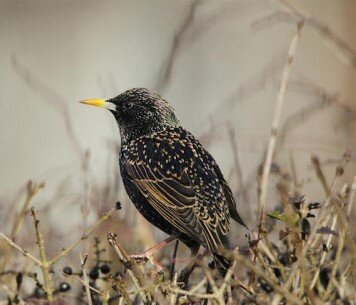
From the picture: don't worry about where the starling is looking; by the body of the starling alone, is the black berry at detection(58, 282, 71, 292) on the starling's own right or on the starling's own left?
on the starling's own left

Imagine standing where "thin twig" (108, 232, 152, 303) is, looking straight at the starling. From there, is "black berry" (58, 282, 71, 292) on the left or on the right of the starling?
left

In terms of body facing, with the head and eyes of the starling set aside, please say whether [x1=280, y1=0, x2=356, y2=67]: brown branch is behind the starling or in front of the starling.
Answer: behind

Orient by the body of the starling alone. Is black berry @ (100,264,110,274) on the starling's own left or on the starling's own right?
on the starling's own left

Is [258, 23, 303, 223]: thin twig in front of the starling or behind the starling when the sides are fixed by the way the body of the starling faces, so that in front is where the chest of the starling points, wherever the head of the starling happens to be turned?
behind

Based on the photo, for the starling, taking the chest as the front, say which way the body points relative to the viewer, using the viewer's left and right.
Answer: facing away from the viewer and to the left of the viewer
